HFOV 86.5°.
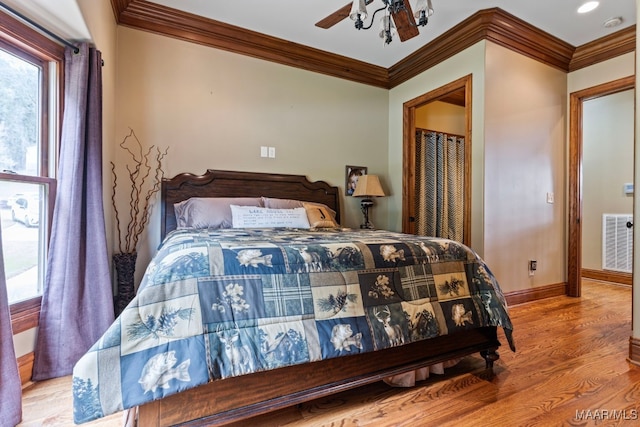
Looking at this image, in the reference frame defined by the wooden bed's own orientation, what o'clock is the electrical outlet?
The electrical outlet is roughly at 9 o'clock from the wooden bed.

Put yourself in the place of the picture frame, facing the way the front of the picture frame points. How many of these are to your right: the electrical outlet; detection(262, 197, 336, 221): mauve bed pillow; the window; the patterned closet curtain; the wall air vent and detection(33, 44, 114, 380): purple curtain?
3

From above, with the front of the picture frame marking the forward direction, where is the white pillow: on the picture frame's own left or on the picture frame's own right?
on the picture frame's own right

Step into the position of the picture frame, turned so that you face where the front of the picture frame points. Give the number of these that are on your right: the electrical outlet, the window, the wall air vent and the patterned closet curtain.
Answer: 1

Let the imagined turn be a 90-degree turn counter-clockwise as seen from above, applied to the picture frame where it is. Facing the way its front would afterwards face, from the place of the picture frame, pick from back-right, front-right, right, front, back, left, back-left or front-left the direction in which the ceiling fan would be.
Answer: back-right

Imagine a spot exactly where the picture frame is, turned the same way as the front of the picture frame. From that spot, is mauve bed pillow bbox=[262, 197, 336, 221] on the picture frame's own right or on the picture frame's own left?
on the picture frame's own right

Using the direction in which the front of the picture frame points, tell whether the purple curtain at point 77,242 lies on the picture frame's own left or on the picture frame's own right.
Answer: on the picture frame's own right

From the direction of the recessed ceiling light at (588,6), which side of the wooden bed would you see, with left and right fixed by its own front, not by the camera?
left

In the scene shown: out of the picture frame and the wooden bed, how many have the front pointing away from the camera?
0

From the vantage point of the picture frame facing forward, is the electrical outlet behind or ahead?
ahead
